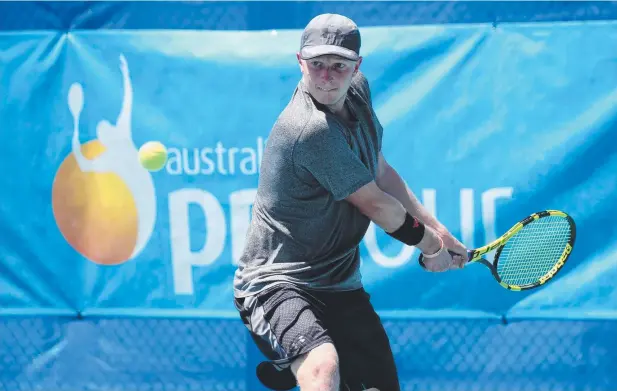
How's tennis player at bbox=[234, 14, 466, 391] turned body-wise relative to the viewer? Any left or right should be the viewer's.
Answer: facing the viewer and to the right of the viewer

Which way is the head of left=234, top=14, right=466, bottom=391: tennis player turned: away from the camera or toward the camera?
toward the camera
